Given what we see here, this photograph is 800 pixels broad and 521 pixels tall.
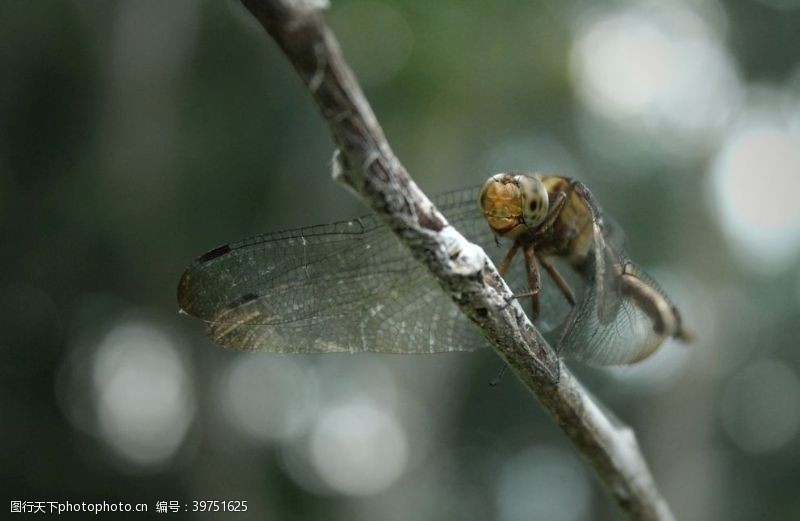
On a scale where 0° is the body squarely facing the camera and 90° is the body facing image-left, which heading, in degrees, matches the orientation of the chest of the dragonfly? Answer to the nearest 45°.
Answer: approximately 45°
